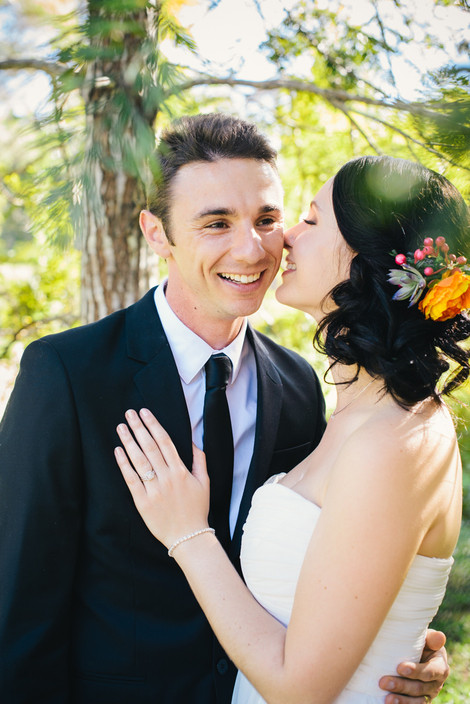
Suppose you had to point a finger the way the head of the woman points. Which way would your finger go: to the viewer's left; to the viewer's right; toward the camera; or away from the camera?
to the viewer's left

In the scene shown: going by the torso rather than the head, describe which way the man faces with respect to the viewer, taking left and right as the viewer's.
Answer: facing the viewer and to the right of the viewer

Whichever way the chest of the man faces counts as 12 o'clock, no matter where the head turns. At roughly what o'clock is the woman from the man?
The woman is roughly at 11 o'clock from the man.

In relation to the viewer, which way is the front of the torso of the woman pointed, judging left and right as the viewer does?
facing to the left of the viewer

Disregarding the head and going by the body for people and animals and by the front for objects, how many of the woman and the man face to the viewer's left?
1

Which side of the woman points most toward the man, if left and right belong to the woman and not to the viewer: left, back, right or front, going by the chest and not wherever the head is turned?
front
